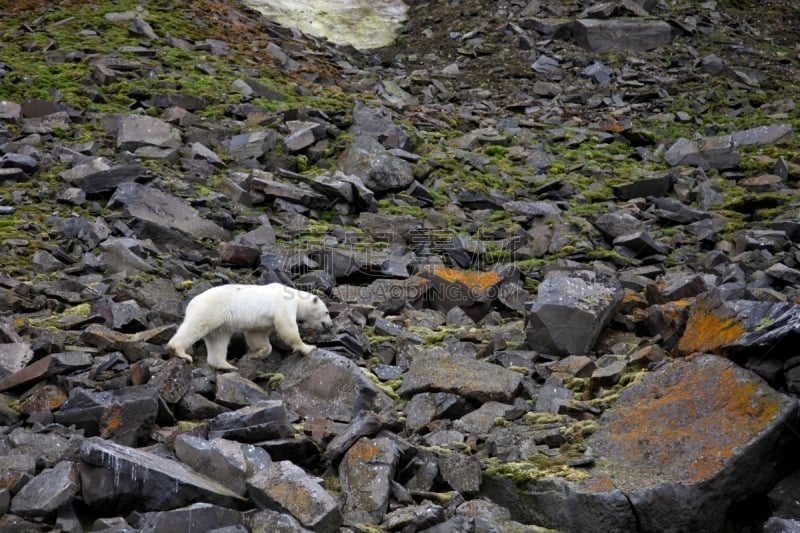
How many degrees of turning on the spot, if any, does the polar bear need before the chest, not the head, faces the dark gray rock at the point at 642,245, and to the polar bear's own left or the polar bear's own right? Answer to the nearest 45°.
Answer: approximately 45° to the polar bear's own left

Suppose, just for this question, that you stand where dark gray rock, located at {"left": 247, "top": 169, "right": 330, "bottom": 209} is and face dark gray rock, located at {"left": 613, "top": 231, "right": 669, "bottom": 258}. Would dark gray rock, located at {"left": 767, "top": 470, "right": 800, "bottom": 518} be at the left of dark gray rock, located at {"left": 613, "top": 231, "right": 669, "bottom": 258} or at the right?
right

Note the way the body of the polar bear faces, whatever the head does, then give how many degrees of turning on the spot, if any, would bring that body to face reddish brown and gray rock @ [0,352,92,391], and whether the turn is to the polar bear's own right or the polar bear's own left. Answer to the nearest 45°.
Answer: approximately 135° to the polar bear's own right

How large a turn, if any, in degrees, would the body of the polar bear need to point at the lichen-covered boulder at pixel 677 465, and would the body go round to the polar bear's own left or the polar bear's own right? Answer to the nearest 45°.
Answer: approximately 45° to the polar bear's own right

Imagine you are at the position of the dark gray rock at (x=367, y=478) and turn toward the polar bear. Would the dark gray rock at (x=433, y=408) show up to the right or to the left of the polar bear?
right

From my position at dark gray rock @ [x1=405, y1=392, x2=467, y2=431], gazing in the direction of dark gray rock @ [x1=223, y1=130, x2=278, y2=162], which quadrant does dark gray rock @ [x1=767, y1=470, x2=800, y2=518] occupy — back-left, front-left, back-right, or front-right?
back-right

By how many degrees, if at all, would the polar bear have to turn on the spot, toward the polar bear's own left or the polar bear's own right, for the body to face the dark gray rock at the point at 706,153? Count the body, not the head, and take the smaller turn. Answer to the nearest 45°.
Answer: approximately 45° to the polar bear's own left

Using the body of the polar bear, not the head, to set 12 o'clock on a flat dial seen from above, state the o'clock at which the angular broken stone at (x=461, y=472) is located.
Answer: The angular broken stone is roughly at 2 o'clock from the polar bear.

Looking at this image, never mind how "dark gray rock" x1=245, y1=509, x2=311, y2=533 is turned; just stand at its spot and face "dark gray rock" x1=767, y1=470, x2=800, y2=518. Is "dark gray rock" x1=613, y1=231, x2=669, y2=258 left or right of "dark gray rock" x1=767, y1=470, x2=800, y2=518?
left

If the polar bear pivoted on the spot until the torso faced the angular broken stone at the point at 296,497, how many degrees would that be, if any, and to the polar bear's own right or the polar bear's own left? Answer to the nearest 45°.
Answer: approximately 90° to the polar bear's own right

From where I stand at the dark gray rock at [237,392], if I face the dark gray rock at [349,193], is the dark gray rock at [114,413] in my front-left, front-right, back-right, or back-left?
back-left

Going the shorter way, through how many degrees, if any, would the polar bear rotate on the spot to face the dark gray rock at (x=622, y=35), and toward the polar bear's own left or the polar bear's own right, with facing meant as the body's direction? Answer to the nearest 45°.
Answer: approximately 45° to the polar bear's own left

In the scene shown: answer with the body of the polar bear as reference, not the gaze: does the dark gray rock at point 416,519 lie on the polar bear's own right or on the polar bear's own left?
on the polar bear's own right

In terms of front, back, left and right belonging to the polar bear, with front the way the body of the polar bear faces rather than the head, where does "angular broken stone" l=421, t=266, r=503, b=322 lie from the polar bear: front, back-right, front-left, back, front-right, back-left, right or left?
front-left

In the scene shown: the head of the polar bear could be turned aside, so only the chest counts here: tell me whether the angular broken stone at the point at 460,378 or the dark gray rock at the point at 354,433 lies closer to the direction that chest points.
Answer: the angular broken stone

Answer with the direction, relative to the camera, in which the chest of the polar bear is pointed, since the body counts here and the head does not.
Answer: to the viewer's right

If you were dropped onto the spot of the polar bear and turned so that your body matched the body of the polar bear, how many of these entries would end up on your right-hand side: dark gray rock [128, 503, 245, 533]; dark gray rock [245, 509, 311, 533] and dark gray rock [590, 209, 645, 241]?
2

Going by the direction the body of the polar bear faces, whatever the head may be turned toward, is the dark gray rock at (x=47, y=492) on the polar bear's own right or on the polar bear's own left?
on the polar bear's own right

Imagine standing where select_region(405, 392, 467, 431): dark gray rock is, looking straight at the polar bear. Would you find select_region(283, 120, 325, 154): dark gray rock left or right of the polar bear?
right

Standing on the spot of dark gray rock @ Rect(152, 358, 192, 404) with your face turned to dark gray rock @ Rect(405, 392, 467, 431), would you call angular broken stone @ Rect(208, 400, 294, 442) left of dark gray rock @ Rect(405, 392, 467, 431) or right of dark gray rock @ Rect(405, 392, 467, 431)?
right
